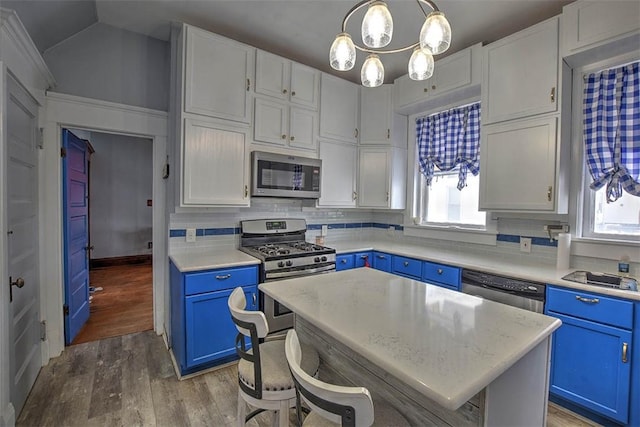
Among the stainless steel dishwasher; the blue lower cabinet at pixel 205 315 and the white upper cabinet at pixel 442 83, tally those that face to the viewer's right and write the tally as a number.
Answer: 0

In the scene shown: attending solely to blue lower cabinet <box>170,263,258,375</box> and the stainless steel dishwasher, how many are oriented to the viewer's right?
0

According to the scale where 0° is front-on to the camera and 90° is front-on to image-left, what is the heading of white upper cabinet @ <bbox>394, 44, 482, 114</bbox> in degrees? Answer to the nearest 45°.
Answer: approximately 45°

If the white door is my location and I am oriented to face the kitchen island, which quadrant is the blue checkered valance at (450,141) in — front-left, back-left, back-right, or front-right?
front-left

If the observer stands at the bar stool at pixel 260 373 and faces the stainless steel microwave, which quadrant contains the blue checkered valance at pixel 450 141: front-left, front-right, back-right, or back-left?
front-right

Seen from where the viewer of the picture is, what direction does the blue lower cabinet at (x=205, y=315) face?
facing the viewer

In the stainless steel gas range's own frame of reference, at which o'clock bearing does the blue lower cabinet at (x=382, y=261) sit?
The blue lower cabinet is roughly at 10 o'clock from the stainless steel gas range.

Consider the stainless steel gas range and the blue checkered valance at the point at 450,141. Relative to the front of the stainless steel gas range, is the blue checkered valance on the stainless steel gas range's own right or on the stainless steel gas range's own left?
on the stainless steel gas range's own left

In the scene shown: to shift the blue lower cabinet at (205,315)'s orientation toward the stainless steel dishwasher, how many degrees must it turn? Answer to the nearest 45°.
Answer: approximately 45° to its left

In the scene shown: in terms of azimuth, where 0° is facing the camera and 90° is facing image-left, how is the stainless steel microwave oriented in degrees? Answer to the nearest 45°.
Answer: approximately 315°

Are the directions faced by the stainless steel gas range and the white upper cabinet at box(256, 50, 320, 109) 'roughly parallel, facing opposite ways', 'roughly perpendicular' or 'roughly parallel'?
roughly parallel
